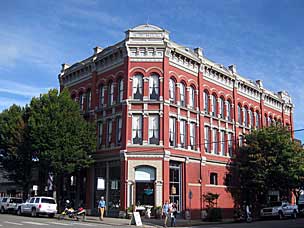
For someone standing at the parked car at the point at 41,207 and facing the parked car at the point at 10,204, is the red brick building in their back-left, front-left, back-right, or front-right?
back-right

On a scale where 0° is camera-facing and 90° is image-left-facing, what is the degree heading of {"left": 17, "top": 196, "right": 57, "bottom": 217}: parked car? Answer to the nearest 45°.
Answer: approximately 135°

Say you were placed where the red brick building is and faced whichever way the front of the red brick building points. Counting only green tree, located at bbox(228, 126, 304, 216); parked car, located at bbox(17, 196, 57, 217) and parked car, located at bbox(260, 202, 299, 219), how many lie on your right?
1

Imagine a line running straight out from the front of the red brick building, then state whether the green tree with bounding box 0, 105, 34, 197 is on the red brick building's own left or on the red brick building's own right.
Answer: on the red brick building's own right

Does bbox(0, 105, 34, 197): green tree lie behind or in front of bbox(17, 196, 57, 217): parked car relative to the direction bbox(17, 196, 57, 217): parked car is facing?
in front

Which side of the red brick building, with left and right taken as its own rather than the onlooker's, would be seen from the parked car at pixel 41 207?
right

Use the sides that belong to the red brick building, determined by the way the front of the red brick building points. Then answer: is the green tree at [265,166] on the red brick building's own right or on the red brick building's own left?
on the red brick building's own left

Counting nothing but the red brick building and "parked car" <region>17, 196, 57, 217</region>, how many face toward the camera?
1

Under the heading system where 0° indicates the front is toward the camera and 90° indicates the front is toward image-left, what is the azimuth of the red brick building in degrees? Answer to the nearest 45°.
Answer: approximately 0°

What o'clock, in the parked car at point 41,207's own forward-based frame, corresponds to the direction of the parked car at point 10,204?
the parked car at point 10,204 is roughly at 1 o'clock from the parked car at point 41,207.
